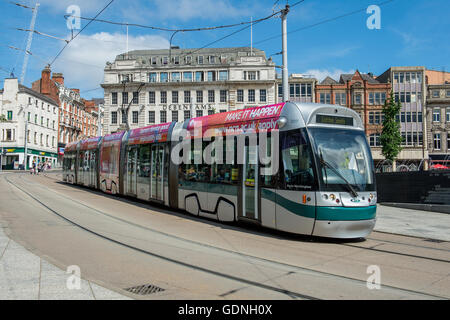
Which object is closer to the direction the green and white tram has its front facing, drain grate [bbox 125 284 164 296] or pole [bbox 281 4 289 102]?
the drain grate

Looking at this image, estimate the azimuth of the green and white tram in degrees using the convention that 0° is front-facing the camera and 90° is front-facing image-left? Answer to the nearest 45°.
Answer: approximately 315°

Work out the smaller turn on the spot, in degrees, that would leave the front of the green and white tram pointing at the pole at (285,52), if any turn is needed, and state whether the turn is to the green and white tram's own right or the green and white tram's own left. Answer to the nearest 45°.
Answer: approximately 135° to the green and white tram's own left

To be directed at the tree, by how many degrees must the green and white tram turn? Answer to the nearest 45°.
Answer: approximately 90° to its left

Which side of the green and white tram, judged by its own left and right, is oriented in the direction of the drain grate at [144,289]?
right
